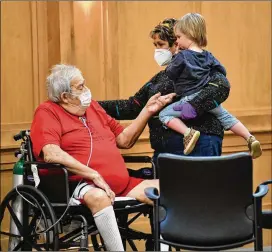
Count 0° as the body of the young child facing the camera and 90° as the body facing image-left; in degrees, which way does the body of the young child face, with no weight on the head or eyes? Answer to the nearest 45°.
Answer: approximately 135°

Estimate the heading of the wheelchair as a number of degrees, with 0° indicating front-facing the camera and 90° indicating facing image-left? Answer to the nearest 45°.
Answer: approximately 315°

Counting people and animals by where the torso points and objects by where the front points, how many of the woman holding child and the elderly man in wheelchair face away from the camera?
0

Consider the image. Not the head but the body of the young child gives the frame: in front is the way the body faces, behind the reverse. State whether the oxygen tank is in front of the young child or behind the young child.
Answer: in front

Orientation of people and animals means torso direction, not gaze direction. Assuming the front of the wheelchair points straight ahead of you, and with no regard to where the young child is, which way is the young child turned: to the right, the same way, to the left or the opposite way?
the opposite way

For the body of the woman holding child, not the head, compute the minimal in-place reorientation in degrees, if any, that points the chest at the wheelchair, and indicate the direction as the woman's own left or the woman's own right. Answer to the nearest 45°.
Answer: approximately 45° to the woman's own right

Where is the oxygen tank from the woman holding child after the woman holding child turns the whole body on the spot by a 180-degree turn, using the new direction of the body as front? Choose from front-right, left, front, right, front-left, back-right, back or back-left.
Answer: back-left

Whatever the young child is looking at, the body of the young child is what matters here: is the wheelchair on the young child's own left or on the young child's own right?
on the young child's own left

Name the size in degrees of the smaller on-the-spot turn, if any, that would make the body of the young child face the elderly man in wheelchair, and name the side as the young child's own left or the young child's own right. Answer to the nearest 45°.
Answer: approximately 45° to the young child's own left

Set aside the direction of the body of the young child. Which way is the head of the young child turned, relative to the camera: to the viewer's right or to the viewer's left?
to the viewer's left

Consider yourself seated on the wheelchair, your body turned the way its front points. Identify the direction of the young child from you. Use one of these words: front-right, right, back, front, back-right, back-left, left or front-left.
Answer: front-left

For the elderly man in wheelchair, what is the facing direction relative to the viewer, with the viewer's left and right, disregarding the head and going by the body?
facing the viewer and to the right of the viewer

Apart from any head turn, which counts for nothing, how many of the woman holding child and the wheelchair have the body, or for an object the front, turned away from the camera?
0
